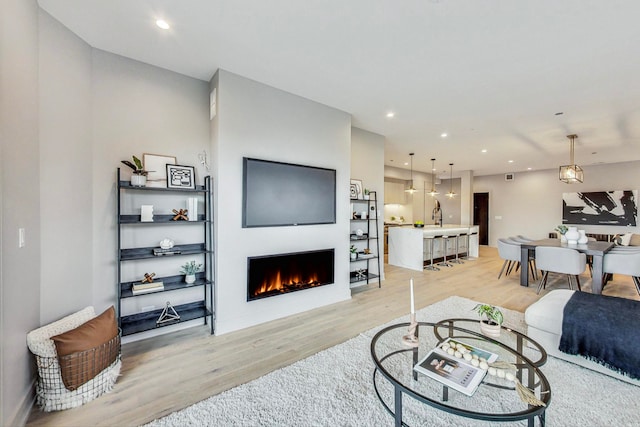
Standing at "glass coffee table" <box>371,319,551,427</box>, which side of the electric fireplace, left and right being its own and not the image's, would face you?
front

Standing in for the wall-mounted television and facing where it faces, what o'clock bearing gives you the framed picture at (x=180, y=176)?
The framed picture is roughly at 4 o'clock from the wall-mounted television.

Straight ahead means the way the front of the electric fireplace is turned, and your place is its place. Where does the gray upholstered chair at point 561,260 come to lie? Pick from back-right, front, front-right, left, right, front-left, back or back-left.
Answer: front-left

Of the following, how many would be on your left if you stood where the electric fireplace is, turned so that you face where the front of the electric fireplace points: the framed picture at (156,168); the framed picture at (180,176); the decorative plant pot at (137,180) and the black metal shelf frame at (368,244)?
1

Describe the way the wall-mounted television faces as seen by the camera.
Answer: facing the viewer and to the right of the viewer

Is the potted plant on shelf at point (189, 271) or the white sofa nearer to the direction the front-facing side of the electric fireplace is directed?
the white sofa

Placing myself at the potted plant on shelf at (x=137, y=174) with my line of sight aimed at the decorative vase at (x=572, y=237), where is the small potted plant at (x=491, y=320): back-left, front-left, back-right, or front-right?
front-right

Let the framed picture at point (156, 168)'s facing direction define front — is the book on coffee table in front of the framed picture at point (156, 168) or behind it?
in front

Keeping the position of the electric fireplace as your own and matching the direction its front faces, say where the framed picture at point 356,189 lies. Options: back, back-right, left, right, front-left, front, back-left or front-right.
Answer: left

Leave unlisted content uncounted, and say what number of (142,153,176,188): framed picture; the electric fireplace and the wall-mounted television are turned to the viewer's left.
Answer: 0

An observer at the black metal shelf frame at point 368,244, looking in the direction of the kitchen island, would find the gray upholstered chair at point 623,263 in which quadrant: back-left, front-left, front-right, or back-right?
front-right

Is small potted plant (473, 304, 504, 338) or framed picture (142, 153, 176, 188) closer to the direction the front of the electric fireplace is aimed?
the small potted plant

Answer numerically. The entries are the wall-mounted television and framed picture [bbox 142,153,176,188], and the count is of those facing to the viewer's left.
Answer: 0

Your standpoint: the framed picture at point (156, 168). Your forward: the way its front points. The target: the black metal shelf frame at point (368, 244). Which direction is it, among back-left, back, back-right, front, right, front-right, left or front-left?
front-left
